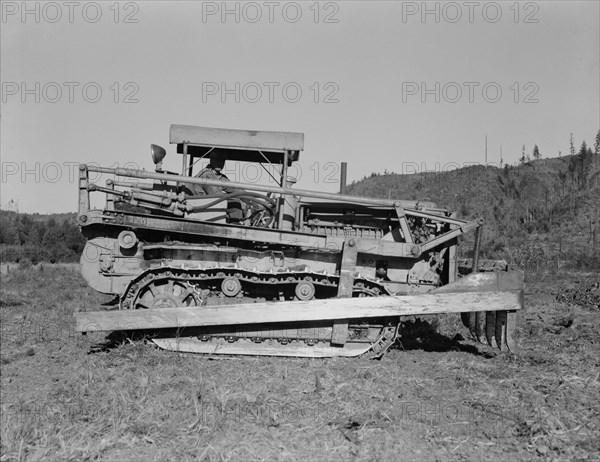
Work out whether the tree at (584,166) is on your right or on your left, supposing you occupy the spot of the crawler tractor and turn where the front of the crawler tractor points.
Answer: on your left

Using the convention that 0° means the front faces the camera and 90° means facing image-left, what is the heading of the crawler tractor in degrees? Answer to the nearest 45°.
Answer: approximately 270°

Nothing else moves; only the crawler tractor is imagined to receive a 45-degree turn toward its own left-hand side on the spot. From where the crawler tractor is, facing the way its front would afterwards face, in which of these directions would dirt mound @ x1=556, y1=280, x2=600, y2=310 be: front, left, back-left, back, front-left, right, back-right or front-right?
front
